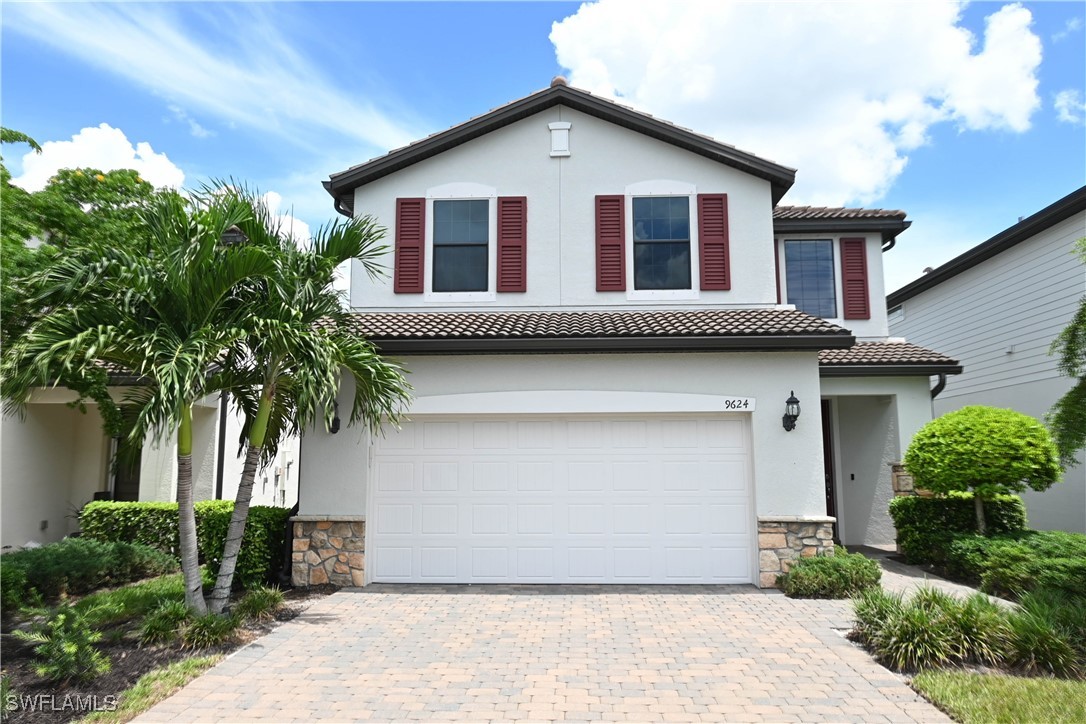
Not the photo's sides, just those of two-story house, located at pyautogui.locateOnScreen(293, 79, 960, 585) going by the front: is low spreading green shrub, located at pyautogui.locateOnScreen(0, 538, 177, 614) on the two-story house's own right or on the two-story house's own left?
on the two-story house's own right

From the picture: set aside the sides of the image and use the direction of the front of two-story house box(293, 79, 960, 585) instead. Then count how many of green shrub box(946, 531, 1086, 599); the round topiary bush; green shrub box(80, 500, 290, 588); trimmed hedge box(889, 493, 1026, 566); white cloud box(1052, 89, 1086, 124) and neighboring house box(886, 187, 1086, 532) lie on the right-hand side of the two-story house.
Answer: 1

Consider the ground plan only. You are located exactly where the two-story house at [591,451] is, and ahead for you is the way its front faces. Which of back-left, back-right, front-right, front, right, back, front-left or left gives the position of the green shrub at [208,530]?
right

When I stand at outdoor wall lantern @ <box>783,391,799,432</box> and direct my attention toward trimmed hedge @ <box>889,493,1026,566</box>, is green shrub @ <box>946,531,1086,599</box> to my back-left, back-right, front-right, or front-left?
front-right

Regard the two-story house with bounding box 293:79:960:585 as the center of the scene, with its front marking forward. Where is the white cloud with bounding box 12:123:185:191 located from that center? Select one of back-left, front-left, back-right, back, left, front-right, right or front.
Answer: right

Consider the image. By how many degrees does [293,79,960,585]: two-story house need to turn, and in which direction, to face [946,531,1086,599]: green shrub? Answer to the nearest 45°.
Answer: approximately 90° to its left

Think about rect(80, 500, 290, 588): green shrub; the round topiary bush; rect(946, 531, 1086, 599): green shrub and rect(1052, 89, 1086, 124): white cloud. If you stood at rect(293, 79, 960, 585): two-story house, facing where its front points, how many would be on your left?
3

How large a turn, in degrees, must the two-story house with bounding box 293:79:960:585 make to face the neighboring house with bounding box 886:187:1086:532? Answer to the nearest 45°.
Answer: approximately 135° to its left

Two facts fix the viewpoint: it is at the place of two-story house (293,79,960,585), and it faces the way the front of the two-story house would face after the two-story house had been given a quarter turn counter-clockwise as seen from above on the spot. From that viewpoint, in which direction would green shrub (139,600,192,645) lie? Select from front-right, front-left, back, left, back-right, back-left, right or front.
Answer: back-right

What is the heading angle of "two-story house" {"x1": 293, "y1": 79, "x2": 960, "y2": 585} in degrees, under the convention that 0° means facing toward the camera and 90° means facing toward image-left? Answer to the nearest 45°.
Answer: approximately 0°

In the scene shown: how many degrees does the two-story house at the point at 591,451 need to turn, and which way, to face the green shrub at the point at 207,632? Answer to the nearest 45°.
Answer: approximately 45° to its right

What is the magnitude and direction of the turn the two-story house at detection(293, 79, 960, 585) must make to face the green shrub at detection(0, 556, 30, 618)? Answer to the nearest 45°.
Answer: approximately 90° to its right

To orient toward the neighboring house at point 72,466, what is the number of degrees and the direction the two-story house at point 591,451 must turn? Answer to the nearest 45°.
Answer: approximately 90° to its right

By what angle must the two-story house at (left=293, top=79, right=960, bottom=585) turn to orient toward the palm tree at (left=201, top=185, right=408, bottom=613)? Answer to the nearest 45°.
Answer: approximately 45° to its right

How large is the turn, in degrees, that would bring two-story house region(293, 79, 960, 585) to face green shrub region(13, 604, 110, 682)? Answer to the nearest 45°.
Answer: approximately 45° to its right
